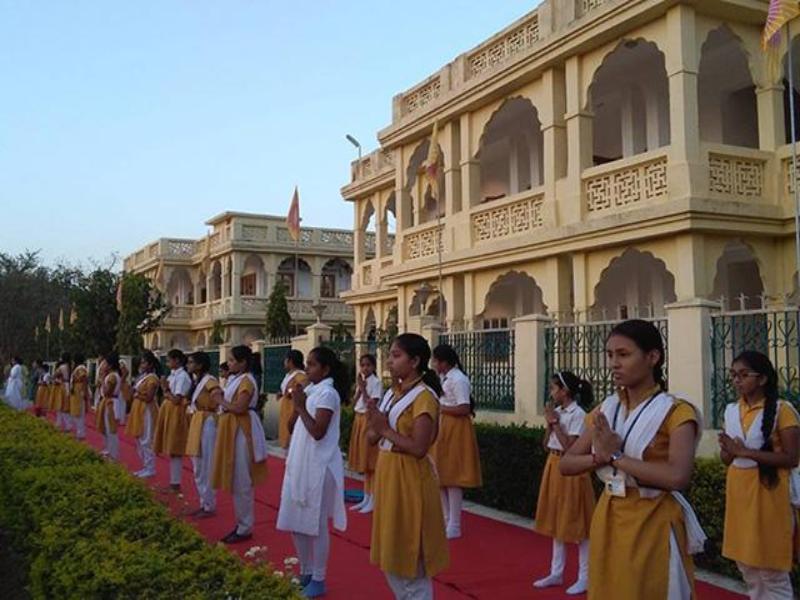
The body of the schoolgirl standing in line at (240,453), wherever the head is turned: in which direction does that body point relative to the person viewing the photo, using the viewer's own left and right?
facing to the left of the viewer

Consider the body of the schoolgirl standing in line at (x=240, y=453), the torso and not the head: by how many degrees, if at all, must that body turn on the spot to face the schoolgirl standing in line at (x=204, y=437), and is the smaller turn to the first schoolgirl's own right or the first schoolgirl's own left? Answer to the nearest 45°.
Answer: approximately 90° to the first schoolgirl's own right

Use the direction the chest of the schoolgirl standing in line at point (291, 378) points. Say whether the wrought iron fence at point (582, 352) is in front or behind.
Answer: behind

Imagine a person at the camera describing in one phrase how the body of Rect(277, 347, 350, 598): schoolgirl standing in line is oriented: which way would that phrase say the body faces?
to the viewer's left

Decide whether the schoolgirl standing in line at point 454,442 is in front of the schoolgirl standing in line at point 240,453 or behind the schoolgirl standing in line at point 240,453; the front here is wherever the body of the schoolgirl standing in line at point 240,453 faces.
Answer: behind

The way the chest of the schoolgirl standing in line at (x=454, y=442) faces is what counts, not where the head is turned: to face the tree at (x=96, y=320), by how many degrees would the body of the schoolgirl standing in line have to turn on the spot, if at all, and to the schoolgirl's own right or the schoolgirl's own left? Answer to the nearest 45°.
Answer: approximately 45° to the schoolgirl's own right

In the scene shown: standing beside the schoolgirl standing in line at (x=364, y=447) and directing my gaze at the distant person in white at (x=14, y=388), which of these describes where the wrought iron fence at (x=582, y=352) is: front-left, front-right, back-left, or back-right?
back-right

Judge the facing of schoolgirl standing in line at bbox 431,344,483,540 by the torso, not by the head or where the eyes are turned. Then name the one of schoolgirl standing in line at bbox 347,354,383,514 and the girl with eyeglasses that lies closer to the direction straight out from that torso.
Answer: the schoolgirl standing in line

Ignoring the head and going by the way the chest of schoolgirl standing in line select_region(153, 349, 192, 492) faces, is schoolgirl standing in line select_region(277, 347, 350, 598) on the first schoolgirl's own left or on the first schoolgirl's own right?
on the first schoolgirl's own left

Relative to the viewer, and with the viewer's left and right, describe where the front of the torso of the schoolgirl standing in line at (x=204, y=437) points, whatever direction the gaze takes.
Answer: facing to the left of the viewer

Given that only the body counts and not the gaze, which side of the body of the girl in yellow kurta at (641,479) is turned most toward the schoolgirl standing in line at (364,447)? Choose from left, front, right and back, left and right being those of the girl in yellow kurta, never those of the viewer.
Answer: right

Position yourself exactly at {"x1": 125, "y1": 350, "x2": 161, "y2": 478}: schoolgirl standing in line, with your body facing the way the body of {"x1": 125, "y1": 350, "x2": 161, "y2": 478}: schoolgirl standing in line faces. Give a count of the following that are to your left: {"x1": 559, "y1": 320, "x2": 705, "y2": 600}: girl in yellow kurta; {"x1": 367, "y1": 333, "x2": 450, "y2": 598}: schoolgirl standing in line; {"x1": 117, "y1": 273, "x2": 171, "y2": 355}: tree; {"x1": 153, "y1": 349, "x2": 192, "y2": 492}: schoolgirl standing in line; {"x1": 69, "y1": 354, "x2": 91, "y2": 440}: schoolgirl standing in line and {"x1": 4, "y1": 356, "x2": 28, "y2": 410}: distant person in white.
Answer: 3

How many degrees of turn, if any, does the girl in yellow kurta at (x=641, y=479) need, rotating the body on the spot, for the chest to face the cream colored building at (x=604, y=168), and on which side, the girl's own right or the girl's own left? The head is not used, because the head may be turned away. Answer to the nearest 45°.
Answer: approximately 135° to the girl's own right

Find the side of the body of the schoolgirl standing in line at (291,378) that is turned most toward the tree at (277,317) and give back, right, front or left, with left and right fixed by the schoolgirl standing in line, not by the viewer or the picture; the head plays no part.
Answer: right

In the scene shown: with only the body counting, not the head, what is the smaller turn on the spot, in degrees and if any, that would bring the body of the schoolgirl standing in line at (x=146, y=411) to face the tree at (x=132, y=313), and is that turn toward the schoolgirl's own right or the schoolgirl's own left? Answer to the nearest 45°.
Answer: approximately 90° to the schoolgirl's own right

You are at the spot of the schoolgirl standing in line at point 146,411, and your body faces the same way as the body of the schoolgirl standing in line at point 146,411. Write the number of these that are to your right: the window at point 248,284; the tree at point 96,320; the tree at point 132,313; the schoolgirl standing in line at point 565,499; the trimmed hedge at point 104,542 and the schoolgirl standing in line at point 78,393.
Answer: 4
